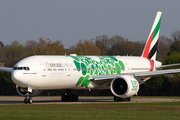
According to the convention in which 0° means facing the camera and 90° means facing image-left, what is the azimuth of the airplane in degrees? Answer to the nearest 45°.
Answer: approximately 45°
